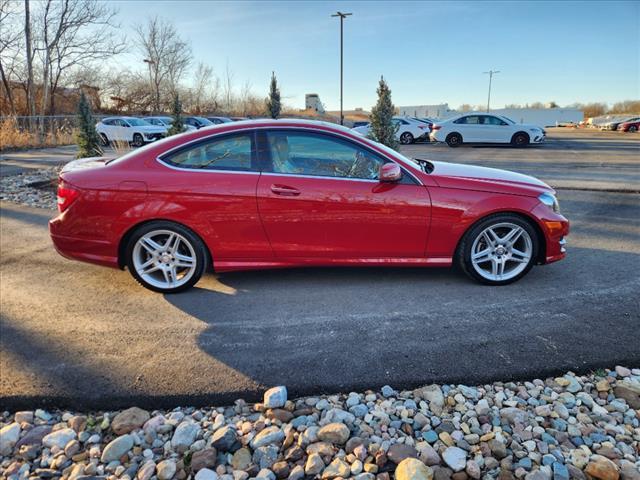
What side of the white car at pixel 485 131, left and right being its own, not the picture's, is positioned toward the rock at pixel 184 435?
right

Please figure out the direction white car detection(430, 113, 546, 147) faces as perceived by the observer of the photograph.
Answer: facing to the right of the viewer

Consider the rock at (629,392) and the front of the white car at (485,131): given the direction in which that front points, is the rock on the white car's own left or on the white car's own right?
on the white car's own right

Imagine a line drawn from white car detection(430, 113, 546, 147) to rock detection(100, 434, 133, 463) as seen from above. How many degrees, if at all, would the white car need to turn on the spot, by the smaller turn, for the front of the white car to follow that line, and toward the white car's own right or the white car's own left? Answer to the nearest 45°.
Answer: approximately 90° to the white car's own right

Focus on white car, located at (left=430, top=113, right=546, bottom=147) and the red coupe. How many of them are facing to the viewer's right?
2

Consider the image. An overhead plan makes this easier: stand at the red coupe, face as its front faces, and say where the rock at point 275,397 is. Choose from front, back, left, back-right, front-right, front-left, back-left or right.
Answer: right

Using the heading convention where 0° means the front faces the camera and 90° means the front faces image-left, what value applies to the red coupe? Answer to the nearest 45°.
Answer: approximately 270°

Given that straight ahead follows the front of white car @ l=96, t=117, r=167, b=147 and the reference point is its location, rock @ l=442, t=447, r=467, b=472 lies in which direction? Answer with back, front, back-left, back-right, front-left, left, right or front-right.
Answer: front-right

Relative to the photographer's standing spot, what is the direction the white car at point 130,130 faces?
facing the viewer and to the right of the viewer

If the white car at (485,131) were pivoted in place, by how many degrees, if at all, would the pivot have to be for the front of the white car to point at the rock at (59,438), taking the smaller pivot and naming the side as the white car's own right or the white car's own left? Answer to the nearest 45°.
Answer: approximately 90° to the white car's own right

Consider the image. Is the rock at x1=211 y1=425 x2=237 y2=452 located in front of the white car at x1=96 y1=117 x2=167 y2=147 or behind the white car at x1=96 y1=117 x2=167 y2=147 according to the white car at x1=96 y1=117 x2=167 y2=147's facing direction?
in front

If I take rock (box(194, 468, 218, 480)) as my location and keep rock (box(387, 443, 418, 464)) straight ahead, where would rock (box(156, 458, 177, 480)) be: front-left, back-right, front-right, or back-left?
back-left

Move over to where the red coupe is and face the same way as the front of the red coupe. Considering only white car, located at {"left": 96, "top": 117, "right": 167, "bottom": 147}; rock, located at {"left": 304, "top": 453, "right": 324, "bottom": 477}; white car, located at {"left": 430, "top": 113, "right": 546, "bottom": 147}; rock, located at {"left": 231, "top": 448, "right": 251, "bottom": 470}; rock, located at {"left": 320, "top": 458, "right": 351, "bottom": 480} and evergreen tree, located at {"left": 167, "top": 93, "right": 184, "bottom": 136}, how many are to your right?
3

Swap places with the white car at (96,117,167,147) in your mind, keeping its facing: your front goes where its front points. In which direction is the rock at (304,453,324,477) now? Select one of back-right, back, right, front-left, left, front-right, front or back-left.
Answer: front-right

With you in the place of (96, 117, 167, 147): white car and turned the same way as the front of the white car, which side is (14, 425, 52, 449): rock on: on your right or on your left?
on your right

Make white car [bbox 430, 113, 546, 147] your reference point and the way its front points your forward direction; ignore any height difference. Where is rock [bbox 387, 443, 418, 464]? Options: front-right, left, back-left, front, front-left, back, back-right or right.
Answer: right
